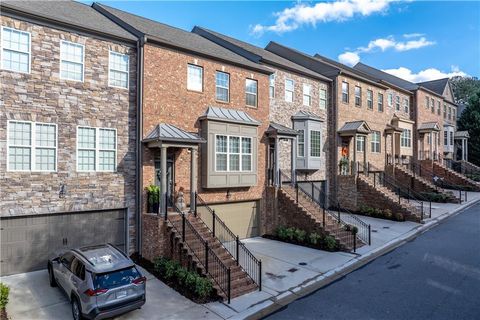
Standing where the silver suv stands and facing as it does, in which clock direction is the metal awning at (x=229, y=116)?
The metal awning is roughly at 3 o'clock from the silver suv.

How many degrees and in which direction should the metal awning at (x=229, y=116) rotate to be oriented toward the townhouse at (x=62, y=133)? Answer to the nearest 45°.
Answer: approximately 90° to its right

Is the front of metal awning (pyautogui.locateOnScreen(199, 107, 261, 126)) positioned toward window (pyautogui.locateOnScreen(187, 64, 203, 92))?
no

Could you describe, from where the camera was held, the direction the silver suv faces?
facing away from the viewer and to the left of the viewer

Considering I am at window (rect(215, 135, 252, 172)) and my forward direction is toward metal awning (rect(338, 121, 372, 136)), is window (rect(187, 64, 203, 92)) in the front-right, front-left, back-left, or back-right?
back-left

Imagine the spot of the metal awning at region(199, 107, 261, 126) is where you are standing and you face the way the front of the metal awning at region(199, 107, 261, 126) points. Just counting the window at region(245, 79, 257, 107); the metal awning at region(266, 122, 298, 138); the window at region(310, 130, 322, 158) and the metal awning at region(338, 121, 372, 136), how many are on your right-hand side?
0

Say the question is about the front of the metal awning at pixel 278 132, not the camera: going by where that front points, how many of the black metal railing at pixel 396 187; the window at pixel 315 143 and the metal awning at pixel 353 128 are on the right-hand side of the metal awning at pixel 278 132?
0

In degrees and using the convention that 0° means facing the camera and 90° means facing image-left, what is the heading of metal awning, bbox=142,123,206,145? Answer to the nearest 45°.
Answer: approximately 315°

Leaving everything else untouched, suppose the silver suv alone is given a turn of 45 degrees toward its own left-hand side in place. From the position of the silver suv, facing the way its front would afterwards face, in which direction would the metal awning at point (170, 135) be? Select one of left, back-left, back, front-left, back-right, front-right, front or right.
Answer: back-right

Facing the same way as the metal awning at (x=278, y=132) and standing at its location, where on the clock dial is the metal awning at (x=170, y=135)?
the metal awning at (x=170, y=135) is roughly at 3 o'clock from the metal awning at (x=278, y=132).

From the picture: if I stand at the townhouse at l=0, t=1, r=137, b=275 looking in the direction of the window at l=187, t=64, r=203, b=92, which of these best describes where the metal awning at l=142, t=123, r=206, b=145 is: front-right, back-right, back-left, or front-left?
front-right

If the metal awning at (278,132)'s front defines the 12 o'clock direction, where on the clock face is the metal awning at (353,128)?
the metal awning at (353,128) is roughly at 9 o'clock from the metal awning at (278,132).

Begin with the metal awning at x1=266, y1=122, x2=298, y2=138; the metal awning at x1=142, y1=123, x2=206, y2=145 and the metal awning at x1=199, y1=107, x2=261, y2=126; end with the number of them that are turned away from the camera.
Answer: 0

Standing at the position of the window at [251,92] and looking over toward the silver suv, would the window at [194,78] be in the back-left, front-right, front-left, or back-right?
front-right

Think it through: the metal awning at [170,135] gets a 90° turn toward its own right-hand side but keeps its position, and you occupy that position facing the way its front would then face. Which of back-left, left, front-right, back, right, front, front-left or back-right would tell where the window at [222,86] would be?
back

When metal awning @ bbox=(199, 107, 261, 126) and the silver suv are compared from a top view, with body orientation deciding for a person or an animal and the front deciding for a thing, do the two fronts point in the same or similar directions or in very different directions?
very different directions

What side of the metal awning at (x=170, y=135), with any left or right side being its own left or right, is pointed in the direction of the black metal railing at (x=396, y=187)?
left

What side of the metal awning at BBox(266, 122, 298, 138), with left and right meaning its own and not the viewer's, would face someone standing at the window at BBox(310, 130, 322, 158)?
left

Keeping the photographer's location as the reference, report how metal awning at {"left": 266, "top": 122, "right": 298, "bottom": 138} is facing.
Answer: facing the viewer and to the right of the viewer

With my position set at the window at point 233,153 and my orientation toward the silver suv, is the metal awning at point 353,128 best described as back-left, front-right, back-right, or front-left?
back-left
